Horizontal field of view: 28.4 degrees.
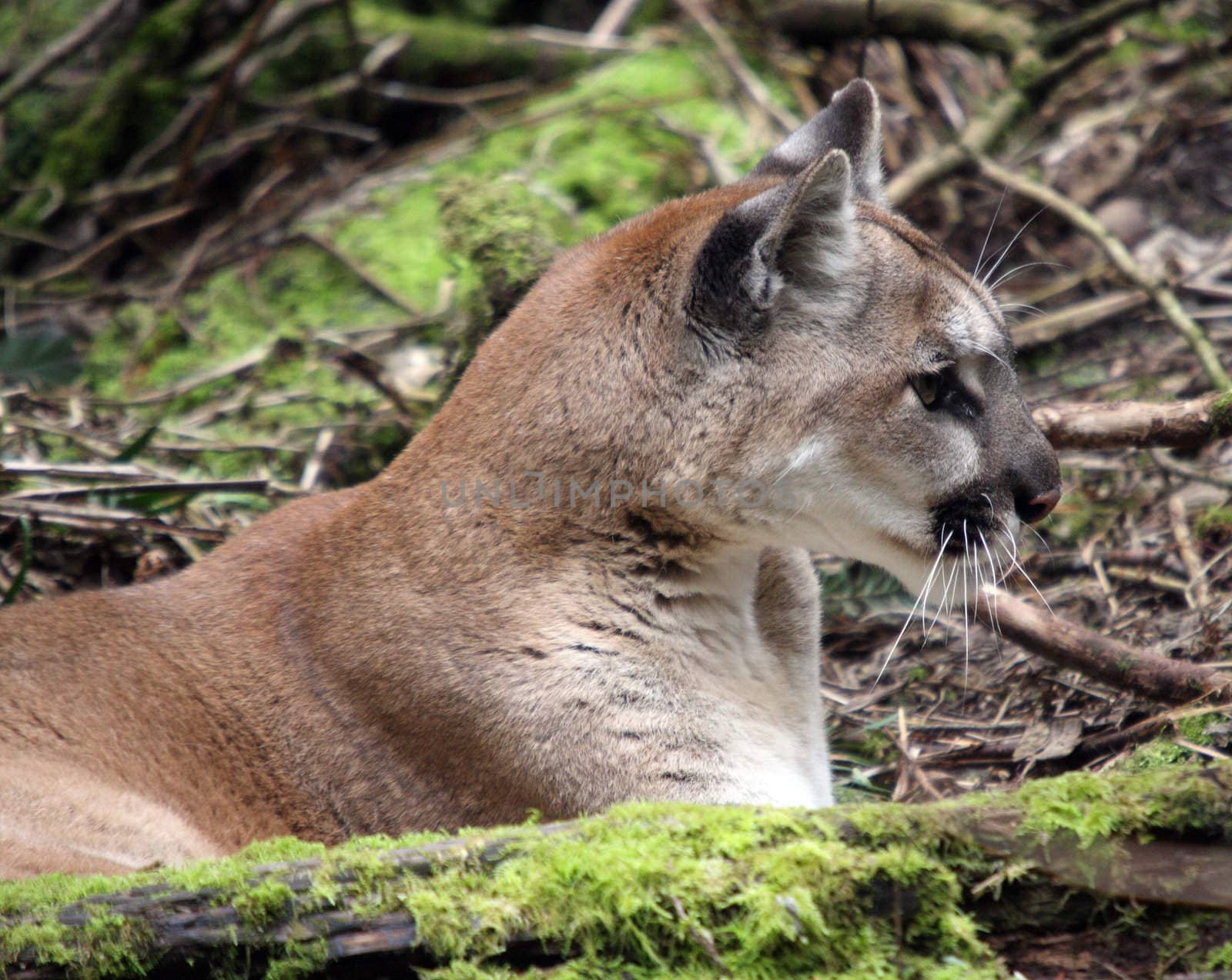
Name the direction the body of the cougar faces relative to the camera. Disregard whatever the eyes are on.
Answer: to the viewer's right

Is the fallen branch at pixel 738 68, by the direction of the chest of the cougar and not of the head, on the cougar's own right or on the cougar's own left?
on the cougar's own left

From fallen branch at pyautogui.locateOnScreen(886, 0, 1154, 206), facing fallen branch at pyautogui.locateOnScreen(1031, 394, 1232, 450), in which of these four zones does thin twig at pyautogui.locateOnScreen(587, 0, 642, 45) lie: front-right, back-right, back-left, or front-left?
back-right

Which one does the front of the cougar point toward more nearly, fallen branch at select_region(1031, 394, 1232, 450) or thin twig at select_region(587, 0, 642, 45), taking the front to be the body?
the fallen branch

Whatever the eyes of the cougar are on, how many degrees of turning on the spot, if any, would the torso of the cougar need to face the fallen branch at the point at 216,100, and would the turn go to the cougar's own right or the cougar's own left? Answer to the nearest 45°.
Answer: approximately 90° to the cougar's own left

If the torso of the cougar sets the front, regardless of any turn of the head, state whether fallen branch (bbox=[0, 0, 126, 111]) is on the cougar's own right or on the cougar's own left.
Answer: on the cougar's own left

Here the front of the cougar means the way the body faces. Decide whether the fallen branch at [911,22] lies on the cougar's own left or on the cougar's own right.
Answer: on the cougar's own left
